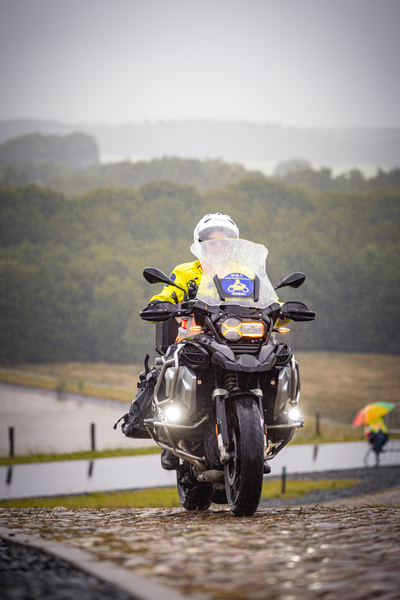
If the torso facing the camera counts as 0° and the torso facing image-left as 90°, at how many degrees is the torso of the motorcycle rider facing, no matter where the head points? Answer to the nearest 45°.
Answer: approximately 0°
